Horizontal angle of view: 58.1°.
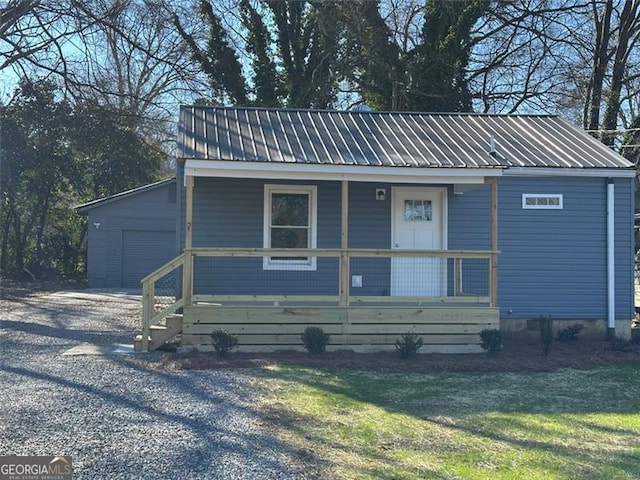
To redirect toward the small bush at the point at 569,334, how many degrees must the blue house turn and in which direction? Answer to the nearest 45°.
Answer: approximately 90° to its left

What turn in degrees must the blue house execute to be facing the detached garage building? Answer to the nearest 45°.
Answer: approximately 135° to its right

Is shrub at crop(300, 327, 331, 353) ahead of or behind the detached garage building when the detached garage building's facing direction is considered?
ahead

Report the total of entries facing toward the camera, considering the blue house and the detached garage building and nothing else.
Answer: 2

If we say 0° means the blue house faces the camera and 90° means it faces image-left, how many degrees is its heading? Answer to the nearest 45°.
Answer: approximately 0°

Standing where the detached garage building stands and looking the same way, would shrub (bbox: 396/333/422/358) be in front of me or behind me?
in front

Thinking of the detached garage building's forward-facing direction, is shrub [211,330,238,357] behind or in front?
in front

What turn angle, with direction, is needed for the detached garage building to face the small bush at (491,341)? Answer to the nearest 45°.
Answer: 0° — it already faces it

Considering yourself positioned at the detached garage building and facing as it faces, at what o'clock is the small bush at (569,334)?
The small bush is roughly at 11 o'clock from the detached garage building.
